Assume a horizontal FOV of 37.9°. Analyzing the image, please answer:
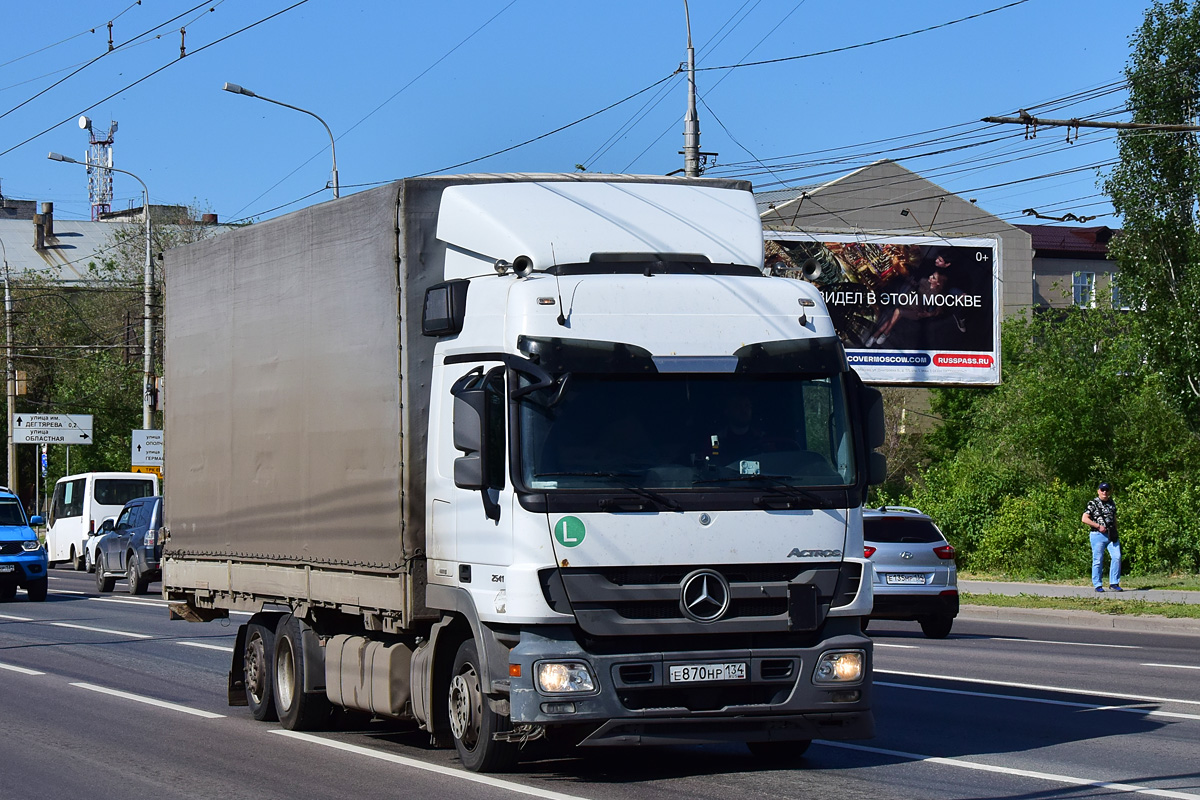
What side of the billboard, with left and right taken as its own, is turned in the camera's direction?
front

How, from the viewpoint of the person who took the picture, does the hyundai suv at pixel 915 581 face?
facing away from the viewer and to the left of the viewer

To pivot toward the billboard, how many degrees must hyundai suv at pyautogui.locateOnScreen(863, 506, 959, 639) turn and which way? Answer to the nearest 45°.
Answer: approximately 45° to its right

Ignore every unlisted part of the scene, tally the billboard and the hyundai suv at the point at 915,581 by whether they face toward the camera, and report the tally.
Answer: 1

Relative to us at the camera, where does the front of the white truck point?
facing the viewer and to the right of the viewer

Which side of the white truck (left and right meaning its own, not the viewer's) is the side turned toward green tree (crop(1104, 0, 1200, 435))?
left

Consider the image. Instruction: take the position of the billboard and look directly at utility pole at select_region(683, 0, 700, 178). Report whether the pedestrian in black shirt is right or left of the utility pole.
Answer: left

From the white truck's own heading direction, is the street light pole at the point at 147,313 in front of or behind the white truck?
behind

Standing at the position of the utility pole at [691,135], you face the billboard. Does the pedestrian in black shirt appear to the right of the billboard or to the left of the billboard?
right

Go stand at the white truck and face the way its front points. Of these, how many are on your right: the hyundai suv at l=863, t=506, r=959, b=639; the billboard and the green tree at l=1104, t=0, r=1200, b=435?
0

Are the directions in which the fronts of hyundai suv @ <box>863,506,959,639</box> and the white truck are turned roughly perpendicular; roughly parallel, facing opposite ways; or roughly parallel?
roughly parallel, facing opposite ways

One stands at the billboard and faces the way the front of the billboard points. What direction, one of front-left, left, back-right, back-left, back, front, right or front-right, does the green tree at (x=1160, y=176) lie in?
back-left

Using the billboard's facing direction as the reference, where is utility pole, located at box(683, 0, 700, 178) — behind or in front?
in front
